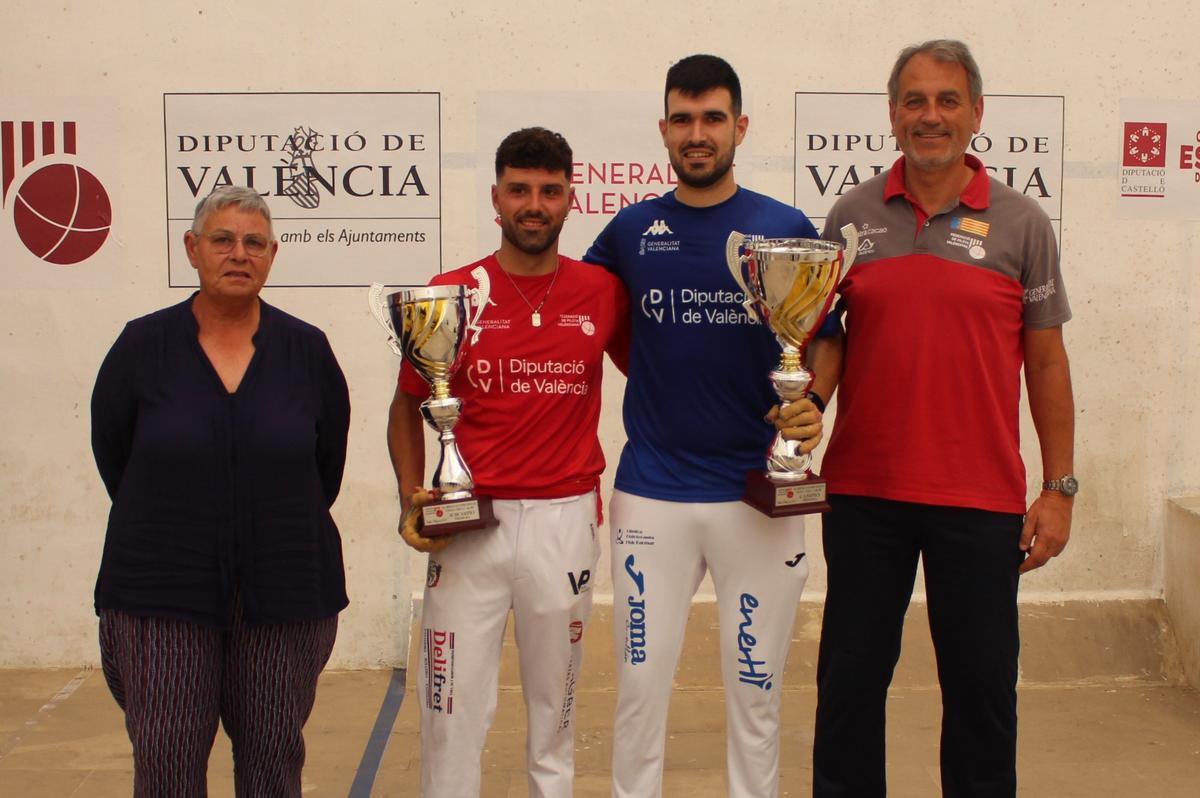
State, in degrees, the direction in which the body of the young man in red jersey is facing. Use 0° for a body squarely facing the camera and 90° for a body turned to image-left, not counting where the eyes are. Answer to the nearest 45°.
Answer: approximately 0°

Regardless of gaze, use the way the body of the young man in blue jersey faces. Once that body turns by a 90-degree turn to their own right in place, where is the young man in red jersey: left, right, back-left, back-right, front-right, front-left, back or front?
front

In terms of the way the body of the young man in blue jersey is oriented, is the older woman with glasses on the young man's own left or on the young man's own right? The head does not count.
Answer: on the young man's own right

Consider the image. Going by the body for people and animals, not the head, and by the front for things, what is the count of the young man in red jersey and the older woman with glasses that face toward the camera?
2

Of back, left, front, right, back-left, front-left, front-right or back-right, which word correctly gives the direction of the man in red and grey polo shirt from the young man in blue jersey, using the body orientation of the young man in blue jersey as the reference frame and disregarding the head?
left

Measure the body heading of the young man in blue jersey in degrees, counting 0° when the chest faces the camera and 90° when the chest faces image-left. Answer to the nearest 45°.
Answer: approximately 0°

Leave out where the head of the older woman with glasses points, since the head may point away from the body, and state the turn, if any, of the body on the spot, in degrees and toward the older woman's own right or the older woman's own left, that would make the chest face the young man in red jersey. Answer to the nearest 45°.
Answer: approximately 90° to the older woman's own left

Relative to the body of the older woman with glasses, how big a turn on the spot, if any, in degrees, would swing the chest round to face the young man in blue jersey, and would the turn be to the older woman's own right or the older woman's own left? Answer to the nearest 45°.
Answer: approximately 90° to the older woman's own left

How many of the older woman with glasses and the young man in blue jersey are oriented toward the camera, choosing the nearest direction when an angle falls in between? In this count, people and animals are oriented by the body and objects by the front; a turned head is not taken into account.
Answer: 2
